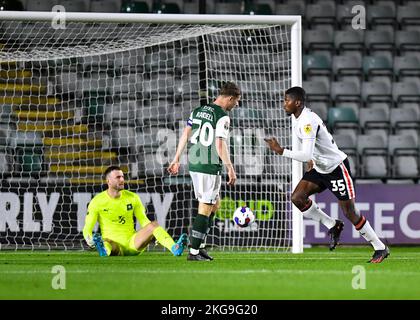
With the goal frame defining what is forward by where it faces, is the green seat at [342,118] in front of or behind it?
behind

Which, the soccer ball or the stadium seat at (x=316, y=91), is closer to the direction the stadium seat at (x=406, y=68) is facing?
the soccer ball

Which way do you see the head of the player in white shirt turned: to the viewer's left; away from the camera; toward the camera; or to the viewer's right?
to the viewer's left

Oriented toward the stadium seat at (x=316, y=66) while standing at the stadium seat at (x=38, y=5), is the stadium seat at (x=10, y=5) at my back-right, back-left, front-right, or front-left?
back-right

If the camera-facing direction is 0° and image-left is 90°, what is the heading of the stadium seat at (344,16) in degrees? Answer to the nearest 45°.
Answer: approximately 0°

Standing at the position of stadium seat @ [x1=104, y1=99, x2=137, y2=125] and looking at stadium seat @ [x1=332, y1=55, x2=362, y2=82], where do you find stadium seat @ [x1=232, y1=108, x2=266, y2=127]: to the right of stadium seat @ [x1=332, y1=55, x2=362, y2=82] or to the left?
right

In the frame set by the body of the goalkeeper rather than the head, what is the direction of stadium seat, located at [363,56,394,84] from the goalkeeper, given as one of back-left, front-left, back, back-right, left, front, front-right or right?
left

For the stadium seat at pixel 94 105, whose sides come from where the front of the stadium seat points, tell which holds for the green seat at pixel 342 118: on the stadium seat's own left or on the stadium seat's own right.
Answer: on the stadium seat's own left
